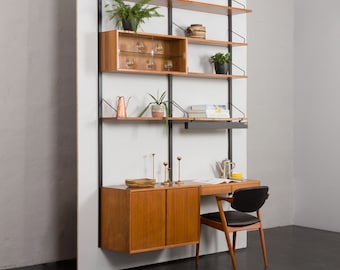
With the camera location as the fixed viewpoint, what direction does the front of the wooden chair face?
facing away from the viewer and to the left of the viewer

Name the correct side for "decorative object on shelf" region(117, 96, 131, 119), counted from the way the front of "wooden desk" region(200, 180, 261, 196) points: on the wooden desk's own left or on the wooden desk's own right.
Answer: on the wooden desk's own right

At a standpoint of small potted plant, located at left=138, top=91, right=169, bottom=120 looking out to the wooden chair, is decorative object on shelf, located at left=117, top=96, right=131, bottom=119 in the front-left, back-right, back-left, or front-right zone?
back-right
